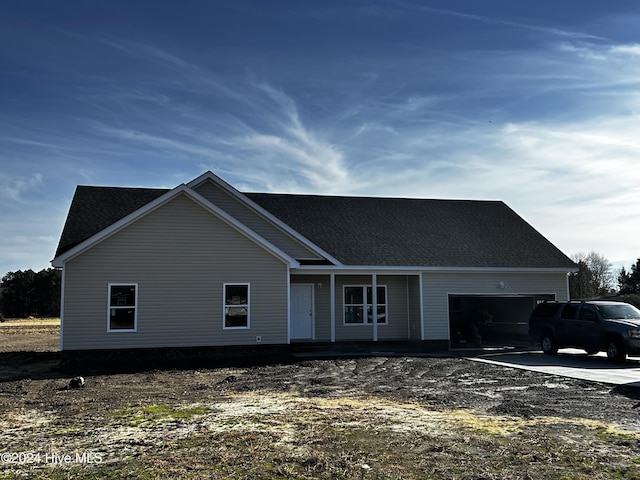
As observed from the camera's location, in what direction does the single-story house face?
facing the viewer

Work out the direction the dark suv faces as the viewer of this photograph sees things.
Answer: facing the viewer and to the right of the viewer
